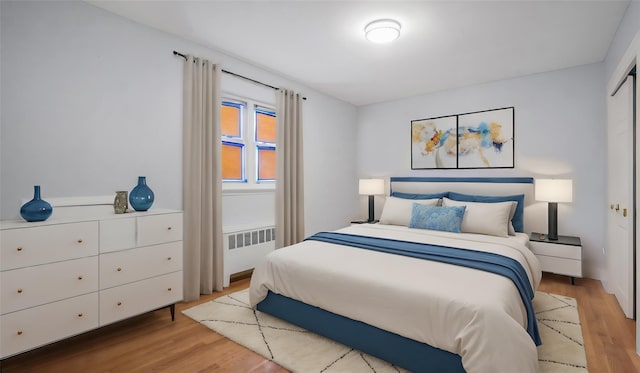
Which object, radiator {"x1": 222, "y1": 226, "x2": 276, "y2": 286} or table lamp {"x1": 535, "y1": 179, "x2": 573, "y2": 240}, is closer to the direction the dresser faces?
the table lamp

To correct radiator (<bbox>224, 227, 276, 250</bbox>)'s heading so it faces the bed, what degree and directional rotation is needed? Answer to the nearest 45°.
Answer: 0° — it already faces it

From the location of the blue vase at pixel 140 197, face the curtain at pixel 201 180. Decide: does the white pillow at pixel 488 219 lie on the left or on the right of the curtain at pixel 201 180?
right

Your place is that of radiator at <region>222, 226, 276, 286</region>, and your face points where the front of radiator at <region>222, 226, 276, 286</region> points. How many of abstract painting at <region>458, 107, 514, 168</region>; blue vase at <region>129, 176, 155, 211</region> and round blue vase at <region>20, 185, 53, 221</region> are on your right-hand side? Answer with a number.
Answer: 2

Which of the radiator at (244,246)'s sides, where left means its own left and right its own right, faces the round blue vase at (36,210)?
right

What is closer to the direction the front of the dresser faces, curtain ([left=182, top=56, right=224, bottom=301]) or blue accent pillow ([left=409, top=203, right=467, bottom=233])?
the blue accent pillow
